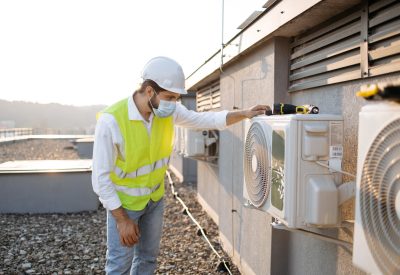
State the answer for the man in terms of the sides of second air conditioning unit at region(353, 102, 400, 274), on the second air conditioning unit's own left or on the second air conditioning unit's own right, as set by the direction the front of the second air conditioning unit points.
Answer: on the second air conditioning unit's own right

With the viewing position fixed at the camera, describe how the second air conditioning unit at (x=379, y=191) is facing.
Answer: facing the viewer and to the left of the viewer

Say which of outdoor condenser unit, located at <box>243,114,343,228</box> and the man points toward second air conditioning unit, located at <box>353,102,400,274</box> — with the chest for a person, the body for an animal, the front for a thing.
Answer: the man

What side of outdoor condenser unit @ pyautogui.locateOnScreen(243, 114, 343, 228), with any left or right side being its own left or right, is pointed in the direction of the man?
front

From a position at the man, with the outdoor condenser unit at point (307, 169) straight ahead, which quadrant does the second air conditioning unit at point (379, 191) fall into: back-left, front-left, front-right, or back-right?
front-right

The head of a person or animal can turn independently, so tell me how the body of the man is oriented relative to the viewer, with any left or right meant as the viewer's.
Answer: facing the viewer and to the right of the viewer

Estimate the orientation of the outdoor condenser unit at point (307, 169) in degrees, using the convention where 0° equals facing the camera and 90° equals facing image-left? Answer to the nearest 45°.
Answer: approximately 90°

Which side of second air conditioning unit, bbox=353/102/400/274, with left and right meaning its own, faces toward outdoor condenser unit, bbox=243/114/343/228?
right

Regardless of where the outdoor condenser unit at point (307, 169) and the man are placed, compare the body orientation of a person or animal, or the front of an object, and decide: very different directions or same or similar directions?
very different directions

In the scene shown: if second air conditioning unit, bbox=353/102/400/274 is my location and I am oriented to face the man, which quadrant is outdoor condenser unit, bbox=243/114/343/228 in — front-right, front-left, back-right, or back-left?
front-right

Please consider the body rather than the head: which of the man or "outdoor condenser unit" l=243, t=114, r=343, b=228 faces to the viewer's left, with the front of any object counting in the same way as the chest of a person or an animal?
the outdoor condenser unit

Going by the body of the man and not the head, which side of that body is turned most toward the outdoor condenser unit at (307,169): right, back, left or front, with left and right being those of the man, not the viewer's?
front

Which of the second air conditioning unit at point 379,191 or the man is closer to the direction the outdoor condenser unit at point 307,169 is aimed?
the man
